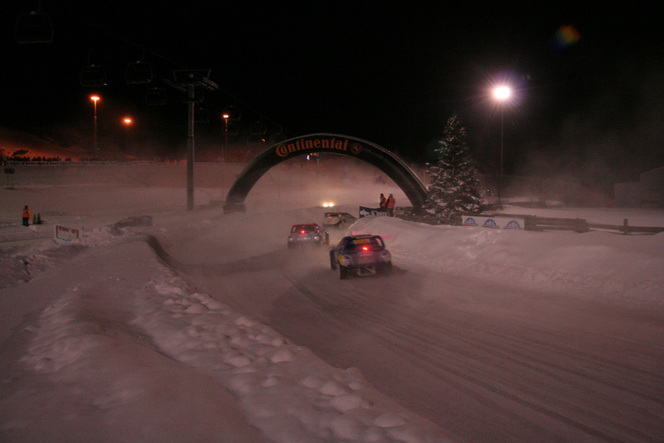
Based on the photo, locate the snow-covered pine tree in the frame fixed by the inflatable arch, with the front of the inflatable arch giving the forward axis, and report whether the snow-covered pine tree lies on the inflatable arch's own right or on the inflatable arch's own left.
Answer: on the inflatable arch's own left

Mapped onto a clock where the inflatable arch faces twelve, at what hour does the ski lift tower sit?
The ski lift tower is roughly at 3 o'clock from the inflatable arch.

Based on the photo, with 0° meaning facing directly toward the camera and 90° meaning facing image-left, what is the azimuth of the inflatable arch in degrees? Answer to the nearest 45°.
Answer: approximately 0°

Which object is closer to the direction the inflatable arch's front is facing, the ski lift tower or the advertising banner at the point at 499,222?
the advertising banner

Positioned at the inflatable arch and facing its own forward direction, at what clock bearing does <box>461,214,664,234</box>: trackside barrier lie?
The trackside barrier is roughly at 11 o'clock from the inflatable arch.

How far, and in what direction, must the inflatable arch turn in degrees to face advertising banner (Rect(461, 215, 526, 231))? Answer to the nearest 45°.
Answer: approximately 45° to its left
